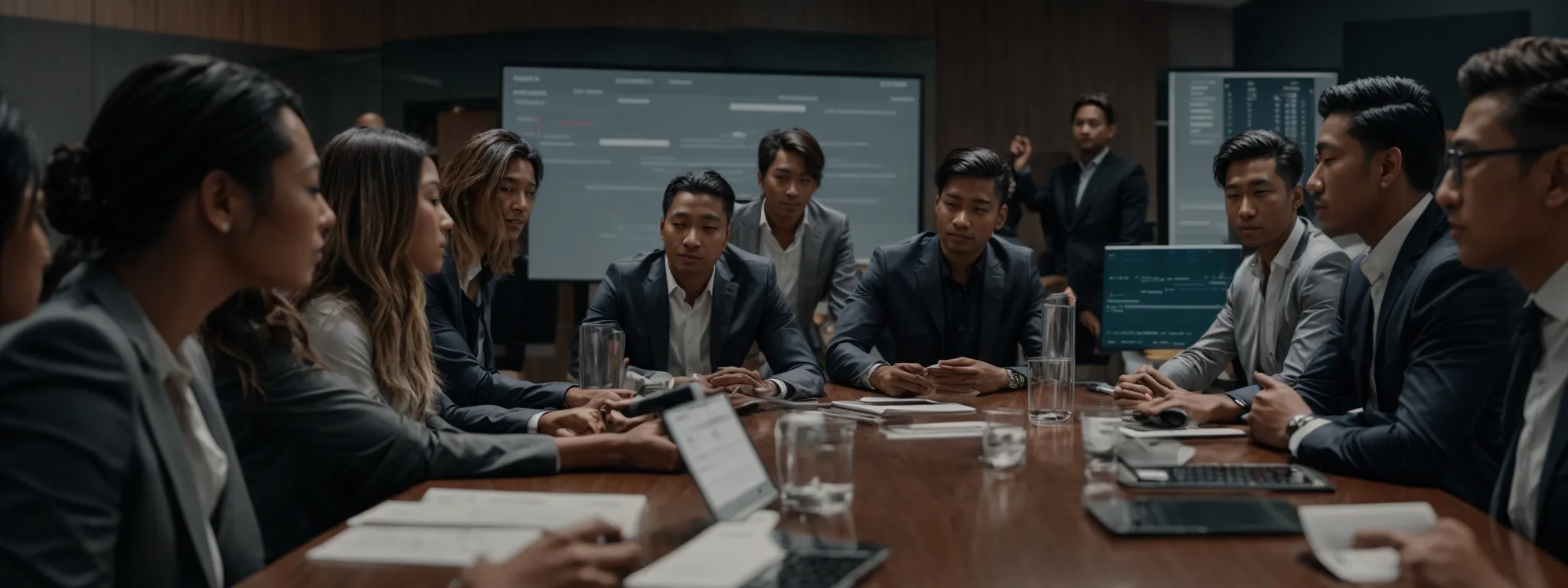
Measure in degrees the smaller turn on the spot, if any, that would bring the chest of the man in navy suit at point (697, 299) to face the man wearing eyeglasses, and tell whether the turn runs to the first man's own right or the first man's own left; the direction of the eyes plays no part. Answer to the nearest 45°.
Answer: approximately 45° to the first man's own left

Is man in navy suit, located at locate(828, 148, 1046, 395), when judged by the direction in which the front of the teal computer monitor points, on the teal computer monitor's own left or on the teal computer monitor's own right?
on the teal computer monitor's own right

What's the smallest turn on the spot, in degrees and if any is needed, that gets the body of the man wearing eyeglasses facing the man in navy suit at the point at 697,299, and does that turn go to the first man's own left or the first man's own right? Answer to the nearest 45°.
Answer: approximately 45° to the first man's own right

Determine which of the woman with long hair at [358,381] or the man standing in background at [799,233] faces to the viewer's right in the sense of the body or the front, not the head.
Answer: the woman with long hair

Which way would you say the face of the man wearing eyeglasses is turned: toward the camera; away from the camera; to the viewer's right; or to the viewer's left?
to the viewer's left

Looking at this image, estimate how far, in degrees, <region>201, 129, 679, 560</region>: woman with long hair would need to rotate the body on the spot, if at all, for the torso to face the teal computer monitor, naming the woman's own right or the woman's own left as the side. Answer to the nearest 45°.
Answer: approximately 45° to the woman's own left

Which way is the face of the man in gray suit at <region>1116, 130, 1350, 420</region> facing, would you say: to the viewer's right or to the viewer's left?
to the viewer's left

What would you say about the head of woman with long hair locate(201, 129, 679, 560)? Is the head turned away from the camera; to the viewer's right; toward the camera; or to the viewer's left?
to the viewer's right

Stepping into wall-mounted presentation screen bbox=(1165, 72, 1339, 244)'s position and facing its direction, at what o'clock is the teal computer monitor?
The teal computer monitor is roughly at 12 o'clock from the wall-mounted presentation screen.

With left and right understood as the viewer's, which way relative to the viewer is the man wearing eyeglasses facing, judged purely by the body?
facing to the left of the viewer

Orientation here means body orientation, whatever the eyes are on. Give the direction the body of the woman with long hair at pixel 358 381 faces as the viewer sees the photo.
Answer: to the viewer's right
